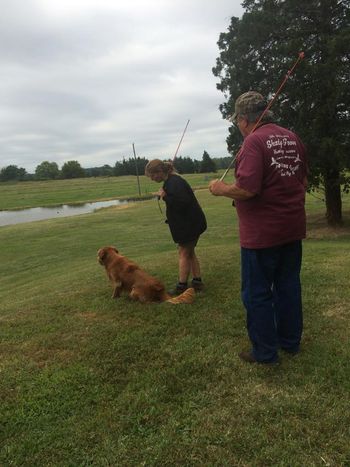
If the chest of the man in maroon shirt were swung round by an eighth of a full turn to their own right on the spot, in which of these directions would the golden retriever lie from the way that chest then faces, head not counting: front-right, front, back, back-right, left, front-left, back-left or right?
front-left

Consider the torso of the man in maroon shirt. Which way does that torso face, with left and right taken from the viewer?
facing away from the viewer and to the left of the viewer

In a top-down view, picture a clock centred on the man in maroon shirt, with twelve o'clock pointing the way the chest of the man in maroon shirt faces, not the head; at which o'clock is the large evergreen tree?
The large evergreen tree is roughly at 2 o'clock from the man in maroon shirt.

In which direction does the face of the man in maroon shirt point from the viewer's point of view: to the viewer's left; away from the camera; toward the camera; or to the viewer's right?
to the viewer's left
